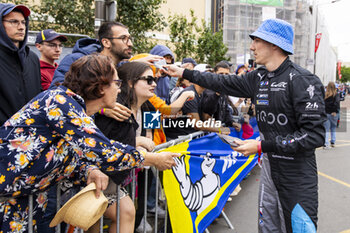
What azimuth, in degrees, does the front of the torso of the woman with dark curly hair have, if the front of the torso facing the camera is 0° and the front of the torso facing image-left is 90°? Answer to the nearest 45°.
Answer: approximately 270°

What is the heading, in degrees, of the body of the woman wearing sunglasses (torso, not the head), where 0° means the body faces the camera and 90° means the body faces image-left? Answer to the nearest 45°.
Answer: approximately 270°

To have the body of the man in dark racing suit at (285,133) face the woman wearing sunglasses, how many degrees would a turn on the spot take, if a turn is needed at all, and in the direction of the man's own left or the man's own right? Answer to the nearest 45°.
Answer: approximately 45° to the man's own right

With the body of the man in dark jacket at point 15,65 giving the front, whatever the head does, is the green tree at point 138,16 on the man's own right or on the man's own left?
on the man's own left

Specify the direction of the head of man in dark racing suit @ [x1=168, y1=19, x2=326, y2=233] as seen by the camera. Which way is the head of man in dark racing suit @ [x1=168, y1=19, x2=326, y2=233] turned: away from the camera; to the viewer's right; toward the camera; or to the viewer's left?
to the viewer's left

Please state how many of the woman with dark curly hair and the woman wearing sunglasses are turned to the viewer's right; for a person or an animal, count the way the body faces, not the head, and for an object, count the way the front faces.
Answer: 2

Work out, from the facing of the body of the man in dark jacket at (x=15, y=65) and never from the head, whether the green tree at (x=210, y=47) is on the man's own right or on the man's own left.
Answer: on the man's own left

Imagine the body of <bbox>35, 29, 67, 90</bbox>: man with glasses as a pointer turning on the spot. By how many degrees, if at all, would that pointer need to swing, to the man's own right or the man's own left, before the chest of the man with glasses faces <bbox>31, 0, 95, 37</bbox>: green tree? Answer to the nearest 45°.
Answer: approximately 135° to the man's own left

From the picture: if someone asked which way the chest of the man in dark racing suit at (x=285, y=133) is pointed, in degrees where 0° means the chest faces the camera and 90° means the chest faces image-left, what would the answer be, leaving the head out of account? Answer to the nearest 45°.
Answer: approximately 45°

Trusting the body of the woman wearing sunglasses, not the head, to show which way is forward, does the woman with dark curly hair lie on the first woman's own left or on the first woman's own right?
on the first woman's own right

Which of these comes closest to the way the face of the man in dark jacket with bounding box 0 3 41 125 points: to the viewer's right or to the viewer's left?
to the viewer's right

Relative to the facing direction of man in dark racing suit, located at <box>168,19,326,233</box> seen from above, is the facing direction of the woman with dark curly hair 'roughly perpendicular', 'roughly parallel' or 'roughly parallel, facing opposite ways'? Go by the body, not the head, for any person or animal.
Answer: roughly parallel, facing opposite ways

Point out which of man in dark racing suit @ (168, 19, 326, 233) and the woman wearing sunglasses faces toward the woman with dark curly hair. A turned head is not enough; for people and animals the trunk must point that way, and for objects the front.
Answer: the man in dark racing suit

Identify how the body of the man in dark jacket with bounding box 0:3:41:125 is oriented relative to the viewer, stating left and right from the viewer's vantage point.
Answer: facing the viewer and to the right of the viewer

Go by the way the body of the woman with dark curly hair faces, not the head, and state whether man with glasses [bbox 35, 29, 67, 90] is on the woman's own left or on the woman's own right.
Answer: on the woman's own left

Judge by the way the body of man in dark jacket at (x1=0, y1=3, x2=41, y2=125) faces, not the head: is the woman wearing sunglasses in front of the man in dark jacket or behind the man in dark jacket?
in front
